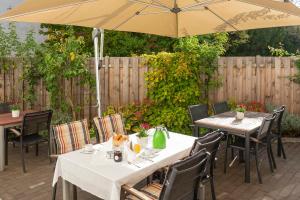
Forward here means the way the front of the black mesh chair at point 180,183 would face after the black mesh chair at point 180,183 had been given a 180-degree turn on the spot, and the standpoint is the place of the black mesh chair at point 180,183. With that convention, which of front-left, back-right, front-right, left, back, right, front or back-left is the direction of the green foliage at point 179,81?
back-left

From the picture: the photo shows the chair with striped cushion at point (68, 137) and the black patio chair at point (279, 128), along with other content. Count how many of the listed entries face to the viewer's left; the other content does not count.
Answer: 1

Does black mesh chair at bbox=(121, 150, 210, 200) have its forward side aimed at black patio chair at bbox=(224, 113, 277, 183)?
no

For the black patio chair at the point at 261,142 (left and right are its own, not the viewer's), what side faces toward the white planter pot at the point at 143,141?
left

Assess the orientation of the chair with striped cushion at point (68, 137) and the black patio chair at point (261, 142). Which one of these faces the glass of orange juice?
the chair with striped cushion

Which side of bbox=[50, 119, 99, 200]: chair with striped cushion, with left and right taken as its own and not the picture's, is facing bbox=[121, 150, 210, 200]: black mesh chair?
front

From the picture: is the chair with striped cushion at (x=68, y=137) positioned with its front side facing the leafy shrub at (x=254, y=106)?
no

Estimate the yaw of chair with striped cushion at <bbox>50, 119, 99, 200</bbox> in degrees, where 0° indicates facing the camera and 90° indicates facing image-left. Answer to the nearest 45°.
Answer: approximately 315°

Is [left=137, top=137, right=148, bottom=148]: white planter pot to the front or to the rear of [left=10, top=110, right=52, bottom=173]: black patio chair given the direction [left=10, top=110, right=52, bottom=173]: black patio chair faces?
to the rear

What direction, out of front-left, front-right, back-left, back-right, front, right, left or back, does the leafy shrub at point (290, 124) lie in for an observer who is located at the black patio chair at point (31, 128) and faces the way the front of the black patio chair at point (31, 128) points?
back-right

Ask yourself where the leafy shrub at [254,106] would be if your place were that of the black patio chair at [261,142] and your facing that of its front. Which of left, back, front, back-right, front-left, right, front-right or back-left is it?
front-right

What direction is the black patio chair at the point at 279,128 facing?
to the viewer's left

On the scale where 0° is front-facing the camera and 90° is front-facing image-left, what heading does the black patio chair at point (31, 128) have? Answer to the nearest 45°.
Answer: approximately 135°

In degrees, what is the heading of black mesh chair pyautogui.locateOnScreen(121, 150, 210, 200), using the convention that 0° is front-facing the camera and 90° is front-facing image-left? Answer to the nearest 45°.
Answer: approximately 135°

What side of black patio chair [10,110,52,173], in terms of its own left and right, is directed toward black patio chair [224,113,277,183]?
back

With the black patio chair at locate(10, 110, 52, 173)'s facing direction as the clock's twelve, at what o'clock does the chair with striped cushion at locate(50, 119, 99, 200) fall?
The chair with striped cushion is roughly at 7 o'clock from the black patio chair.

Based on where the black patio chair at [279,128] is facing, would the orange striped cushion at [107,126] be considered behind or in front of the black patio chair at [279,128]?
in front

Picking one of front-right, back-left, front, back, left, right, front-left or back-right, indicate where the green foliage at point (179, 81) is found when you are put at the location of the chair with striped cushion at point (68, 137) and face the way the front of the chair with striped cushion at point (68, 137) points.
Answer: left
